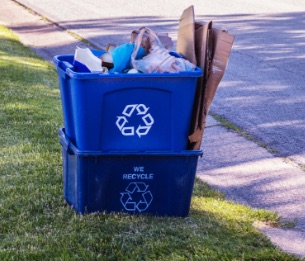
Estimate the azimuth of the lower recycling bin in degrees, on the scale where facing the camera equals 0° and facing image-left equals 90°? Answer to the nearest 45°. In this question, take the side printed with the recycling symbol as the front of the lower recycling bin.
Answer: approximately 0°
